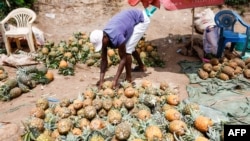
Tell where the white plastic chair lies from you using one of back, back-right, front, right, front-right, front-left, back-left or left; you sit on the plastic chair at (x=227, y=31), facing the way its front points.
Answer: back-right

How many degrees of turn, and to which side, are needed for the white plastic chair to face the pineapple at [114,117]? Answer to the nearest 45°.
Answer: approximately 45° to its left

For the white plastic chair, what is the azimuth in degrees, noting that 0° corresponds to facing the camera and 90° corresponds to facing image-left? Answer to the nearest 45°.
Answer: approximately 45°

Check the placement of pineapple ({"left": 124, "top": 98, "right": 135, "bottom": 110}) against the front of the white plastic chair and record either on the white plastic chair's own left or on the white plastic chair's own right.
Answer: on the white plastic chair's own left

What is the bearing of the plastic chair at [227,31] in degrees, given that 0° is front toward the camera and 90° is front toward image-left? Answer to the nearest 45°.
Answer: approximately 315°

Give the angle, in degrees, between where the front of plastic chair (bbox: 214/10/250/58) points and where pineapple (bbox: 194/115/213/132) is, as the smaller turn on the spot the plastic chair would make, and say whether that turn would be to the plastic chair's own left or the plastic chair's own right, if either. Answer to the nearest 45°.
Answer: approximately 45° to the plastic chair's own right

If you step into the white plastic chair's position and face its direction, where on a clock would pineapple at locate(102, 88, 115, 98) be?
The pineapple is roughly at 10 o'clock from the white plastic chair.

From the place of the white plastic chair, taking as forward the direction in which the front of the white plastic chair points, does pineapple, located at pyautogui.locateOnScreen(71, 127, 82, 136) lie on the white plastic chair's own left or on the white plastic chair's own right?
on the white plastic chair's own left

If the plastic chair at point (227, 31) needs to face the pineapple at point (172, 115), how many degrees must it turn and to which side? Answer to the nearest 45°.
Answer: approximately 45° to its right

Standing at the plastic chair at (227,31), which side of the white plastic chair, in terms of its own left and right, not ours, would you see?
left
